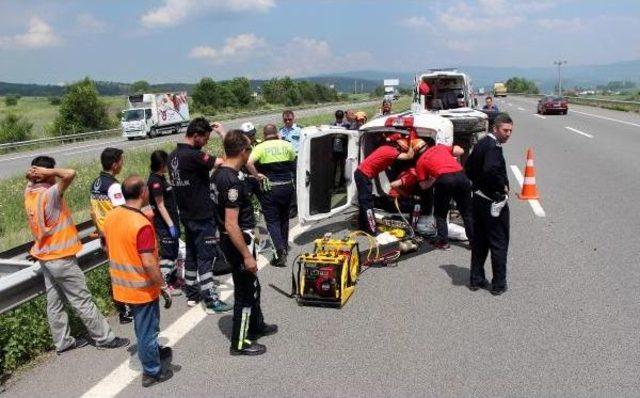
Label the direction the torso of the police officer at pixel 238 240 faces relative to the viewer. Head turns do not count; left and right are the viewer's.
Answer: facing to the right of the viewer

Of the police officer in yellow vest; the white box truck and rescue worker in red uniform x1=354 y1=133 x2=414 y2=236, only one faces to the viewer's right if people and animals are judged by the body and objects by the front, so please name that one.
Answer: the rescue worker in red uniform

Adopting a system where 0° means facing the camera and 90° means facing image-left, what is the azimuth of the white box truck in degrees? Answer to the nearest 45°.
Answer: approximately 45°

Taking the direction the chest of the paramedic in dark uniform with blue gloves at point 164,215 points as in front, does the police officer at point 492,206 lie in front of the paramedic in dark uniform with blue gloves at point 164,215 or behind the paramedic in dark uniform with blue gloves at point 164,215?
in front

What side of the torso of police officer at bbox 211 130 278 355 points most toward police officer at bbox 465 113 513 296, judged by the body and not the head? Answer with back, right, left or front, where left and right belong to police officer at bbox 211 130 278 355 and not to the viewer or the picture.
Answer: front

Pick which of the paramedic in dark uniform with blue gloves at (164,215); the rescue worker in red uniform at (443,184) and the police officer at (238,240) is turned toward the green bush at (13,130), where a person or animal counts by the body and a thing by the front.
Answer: the rescue worker in red uniform

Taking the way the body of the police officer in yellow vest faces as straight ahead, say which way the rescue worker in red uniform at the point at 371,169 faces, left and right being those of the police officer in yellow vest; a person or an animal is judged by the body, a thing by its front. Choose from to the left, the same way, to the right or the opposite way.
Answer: to the right

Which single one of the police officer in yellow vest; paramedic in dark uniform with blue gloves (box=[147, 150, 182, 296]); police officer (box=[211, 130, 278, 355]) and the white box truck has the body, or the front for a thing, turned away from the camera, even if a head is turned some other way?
the police officer in yellow vest

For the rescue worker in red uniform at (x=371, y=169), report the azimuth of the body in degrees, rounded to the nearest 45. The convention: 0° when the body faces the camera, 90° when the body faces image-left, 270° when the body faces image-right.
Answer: approximately 270°

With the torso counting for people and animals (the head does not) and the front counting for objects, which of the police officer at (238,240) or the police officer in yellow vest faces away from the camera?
the police officer in yellow vest

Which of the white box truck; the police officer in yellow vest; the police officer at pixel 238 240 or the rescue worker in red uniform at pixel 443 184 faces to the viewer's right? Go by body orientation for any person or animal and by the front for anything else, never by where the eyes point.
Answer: the police officer

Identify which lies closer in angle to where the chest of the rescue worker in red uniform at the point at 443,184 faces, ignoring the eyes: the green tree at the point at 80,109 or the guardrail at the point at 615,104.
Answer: the green tree

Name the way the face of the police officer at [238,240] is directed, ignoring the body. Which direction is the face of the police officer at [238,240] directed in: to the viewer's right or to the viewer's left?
to the viewer's right

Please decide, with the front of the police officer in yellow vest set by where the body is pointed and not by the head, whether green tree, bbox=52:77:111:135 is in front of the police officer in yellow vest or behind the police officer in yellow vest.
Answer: in front

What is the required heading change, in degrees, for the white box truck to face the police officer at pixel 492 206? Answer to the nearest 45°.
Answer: approximately 45° to its left

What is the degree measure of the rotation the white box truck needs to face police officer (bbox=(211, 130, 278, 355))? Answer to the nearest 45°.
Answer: approximately 45° to its left
